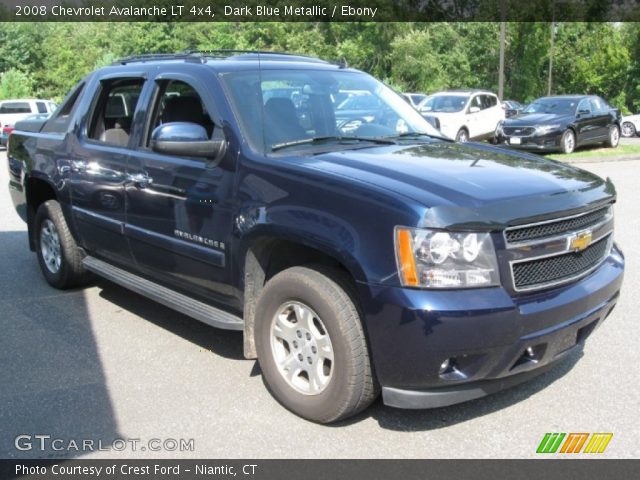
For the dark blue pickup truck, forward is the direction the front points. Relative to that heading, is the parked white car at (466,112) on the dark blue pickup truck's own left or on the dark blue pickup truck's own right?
on the dark blue pickup truck's own left

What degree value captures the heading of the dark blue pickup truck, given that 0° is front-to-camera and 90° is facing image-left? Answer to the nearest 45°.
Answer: approximately 315°

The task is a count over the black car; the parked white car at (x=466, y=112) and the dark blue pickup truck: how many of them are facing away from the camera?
0

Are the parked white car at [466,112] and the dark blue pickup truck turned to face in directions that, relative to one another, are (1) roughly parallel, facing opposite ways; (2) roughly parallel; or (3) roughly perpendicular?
roughly perpendicular

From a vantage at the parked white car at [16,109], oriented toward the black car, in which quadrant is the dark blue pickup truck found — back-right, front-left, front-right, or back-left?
front-right

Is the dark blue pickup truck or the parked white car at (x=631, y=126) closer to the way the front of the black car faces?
the dark blue pickup truck

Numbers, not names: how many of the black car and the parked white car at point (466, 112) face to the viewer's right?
0

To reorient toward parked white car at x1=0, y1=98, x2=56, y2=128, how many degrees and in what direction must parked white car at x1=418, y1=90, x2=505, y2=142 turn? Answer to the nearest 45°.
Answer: approximately 45° to its right

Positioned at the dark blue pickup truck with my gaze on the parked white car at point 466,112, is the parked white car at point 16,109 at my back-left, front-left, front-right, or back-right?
front-left

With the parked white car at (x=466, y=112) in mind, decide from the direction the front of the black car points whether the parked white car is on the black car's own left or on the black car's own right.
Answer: on the black car's own right

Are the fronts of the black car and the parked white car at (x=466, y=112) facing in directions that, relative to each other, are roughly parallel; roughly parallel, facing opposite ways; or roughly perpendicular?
roughly parallel

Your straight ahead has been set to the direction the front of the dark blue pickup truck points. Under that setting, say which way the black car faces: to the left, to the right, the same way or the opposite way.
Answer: to the right

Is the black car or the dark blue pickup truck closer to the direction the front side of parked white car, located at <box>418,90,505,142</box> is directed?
the dark blue pickup truck

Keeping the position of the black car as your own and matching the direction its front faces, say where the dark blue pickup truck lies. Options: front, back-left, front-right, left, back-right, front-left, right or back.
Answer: front-left

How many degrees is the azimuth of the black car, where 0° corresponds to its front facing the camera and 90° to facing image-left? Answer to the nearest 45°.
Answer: approximately 45°

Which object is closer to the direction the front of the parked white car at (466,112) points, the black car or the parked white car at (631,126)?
the black car

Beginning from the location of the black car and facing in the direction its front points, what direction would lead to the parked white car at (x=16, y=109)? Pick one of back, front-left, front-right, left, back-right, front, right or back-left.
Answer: front-right

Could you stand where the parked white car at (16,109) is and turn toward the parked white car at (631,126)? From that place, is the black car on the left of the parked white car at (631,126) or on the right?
right

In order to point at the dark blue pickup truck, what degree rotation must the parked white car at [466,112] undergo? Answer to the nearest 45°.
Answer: approximately 45° to its left
